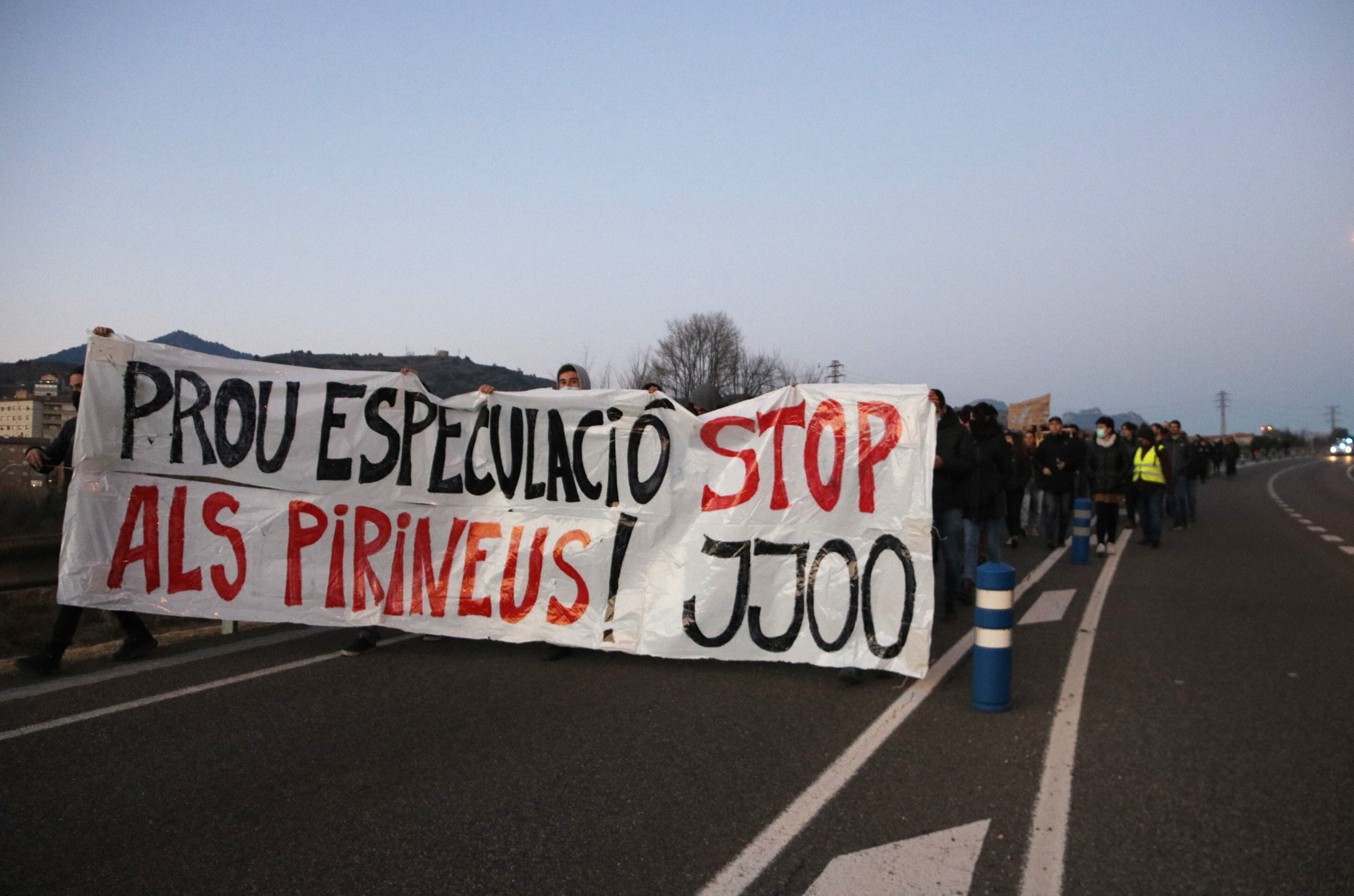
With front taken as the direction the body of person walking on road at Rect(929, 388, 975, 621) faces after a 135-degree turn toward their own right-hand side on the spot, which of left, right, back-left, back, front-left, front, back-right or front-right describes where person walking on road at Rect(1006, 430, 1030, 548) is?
front

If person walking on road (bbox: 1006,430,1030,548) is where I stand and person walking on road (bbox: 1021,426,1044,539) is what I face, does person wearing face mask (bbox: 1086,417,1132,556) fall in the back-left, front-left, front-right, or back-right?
back-right

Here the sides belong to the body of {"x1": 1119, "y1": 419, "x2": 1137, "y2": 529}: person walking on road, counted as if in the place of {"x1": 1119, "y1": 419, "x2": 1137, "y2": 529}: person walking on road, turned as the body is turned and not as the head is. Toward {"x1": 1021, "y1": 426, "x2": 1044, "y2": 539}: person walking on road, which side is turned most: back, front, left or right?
right

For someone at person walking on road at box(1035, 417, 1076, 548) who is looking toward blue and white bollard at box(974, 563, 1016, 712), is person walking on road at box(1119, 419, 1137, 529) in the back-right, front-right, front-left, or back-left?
back-left

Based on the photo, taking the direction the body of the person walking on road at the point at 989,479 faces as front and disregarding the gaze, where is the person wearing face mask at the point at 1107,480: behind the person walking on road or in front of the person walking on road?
behind

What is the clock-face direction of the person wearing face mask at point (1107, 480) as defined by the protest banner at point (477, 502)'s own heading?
The person wearing face mask is roughly at 8 o'clock from the protest banner.

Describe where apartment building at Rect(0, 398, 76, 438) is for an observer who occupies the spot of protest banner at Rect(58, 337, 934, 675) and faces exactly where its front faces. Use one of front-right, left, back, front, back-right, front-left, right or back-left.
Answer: back-right
